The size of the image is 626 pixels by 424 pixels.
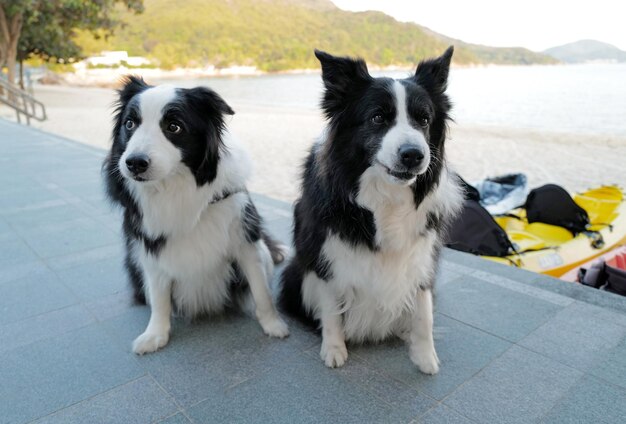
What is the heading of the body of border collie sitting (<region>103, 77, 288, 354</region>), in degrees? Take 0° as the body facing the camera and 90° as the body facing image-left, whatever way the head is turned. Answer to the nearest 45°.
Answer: approximately 0°

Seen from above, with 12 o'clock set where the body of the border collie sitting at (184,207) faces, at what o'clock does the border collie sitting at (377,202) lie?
the border collie sitting at (377,202) is roughly at 10 o'clock from the border collie sitting at (184,207).

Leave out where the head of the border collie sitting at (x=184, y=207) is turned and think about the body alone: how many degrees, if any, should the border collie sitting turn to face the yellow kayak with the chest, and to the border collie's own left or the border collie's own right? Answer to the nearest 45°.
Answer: approximately 90° to the border collie's own left

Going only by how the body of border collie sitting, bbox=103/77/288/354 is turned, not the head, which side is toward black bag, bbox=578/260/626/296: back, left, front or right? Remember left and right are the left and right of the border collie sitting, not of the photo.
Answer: left

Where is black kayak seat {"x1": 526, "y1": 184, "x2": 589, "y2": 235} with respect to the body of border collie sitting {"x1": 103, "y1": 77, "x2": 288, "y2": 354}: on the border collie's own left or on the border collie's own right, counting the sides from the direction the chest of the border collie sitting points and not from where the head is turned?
on the border collie's own left

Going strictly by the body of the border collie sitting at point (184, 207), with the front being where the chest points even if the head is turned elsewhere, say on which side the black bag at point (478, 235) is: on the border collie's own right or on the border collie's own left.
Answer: on the border collie's own left

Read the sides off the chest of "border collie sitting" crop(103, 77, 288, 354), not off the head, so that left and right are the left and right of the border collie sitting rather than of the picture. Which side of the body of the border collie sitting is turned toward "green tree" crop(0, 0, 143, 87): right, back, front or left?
back
